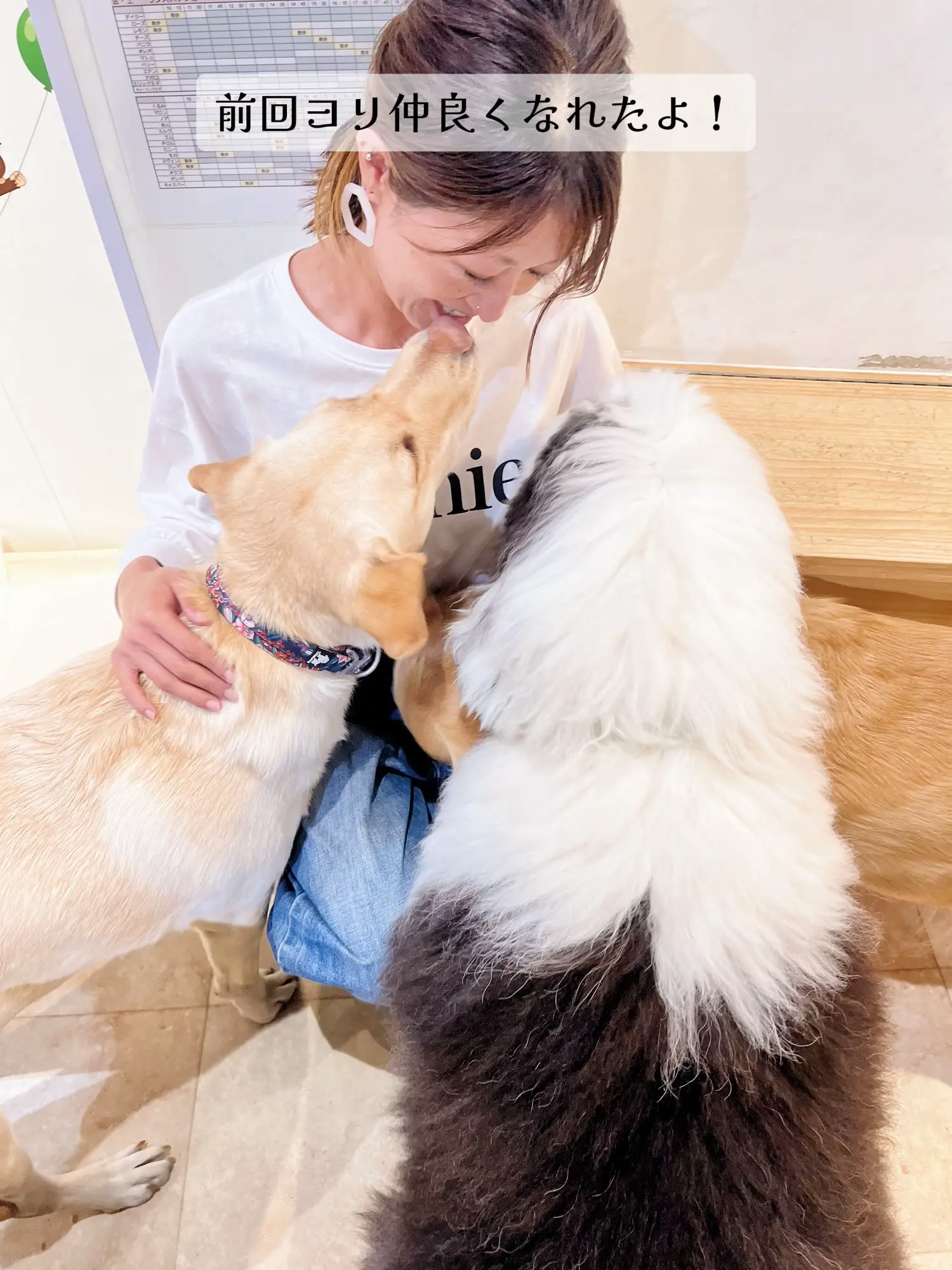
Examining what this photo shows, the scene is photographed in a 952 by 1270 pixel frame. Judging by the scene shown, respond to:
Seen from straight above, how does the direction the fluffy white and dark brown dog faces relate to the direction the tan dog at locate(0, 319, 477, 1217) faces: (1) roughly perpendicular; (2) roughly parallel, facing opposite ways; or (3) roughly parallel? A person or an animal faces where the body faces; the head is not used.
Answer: roughly parallel

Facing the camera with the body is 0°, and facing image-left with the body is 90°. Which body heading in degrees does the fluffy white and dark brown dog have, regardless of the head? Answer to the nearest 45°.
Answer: approximately 180°

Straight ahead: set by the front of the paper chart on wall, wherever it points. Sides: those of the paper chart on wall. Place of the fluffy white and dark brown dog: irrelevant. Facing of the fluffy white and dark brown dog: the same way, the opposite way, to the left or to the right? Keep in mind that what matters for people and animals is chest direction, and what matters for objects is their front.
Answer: the opposite way

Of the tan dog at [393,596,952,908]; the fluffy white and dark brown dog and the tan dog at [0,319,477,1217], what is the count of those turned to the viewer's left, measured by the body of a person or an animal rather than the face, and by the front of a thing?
1

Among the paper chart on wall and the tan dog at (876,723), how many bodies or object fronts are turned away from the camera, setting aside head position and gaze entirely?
0

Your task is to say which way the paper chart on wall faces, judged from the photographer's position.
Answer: facing the viewer

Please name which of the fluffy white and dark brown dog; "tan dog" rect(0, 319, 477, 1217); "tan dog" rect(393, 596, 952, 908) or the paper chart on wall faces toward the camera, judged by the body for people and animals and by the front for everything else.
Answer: the paper chart on wall

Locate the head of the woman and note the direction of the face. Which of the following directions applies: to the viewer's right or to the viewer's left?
to the viewer's right

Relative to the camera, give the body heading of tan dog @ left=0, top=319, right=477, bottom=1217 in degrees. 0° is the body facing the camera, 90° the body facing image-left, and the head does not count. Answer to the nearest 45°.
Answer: approximately 225°

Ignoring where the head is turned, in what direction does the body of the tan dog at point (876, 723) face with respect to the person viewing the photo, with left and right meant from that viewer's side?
facing to the left of the viewer
